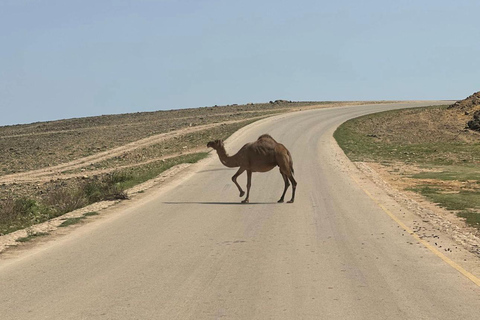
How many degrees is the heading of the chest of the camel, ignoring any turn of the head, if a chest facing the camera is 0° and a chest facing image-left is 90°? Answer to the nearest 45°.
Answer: approximately 90°

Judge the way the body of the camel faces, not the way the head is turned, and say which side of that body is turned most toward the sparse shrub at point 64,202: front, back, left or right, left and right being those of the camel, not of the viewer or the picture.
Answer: front
